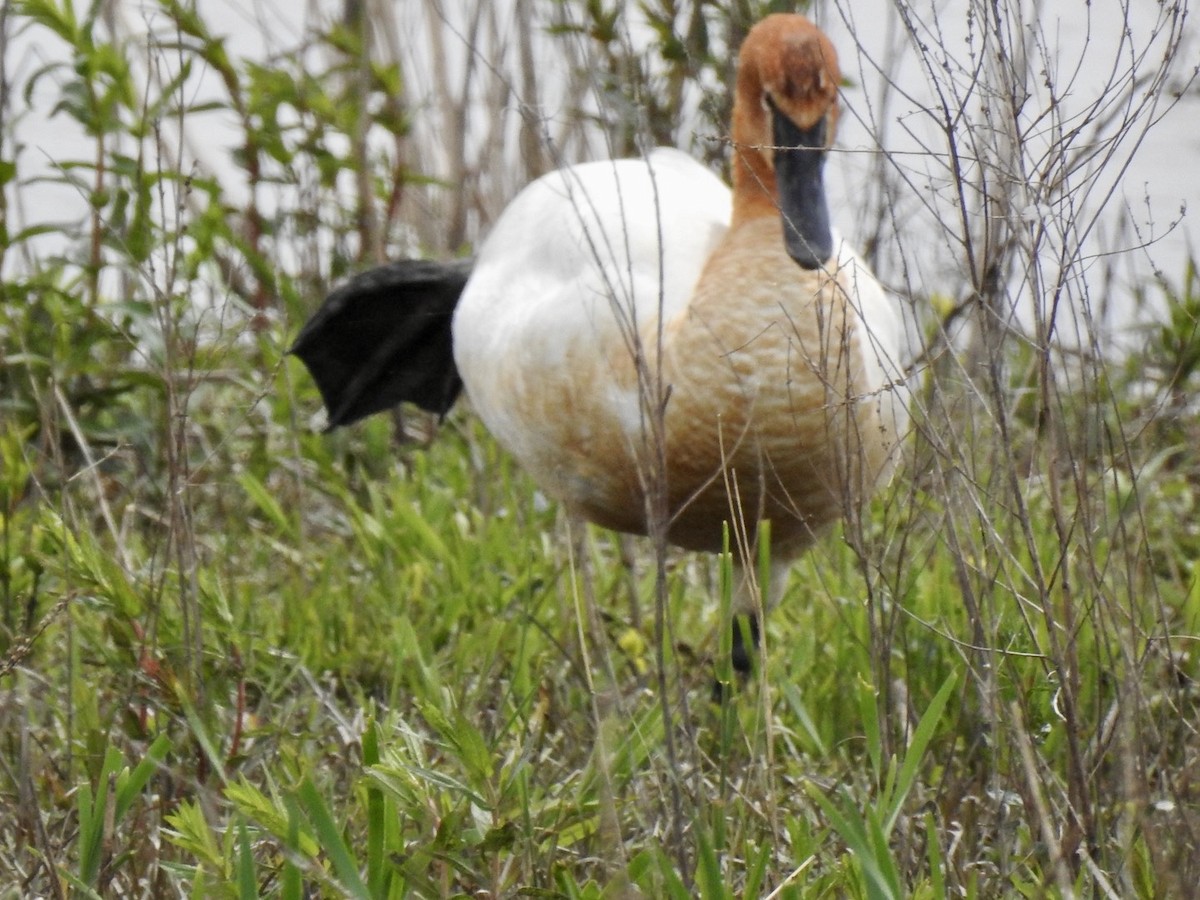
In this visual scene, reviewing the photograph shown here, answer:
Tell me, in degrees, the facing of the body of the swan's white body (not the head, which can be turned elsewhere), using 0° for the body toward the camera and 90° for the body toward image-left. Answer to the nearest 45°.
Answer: approximately 315°
